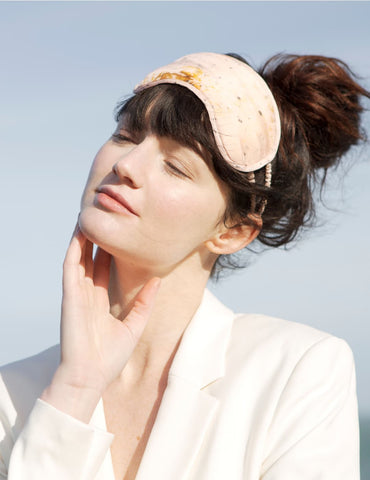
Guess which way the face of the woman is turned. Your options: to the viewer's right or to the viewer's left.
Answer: to the viewer's left

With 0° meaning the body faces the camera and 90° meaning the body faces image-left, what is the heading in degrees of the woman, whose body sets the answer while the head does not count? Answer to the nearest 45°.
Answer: approximately 45°
